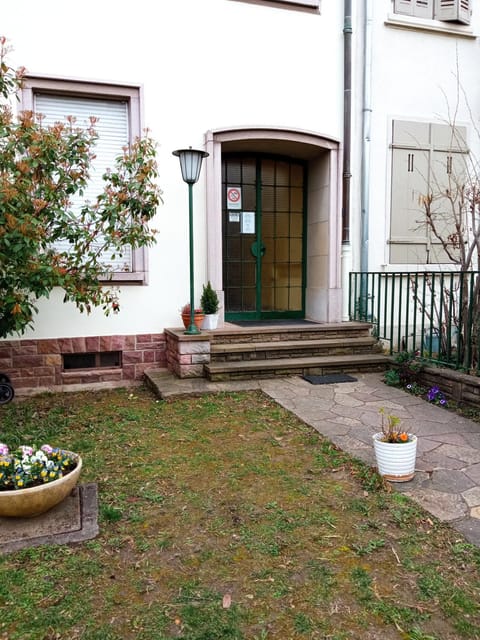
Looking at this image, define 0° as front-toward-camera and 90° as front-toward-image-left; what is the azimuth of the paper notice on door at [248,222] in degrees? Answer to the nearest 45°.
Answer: approximately 0°

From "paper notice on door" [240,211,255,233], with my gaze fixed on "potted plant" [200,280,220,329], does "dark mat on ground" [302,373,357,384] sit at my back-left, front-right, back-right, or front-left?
front-left

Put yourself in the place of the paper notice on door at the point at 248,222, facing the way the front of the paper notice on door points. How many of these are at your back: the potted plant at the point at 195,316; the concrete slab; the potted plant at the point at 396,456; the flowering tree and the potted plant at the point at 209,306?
0

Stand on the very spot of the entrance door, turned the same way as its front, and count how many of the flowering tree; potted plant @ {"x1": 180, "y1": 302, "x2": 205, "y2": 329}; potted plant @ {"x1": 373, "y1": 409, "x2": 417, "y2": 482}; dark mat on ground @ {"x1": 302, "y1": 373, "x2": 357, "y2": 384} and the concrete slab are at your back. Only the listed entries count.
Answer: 0

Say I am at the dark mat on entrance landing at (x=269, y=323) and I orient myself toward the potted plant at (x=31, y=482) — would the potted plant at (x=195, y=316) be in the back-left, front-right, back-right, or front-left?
front-right

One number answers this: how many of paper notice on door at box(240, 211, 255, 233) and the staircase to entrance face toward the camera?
2

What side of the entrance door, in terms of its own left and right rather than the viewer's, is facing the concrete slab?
front

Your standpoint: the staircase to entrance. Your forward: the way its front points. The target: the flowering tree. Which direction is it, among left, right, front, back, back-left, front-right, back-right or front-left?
front-right

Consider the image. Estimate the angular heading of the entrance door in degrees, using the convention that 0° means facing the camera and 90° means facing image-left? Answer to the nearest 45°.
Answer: approximately 0°

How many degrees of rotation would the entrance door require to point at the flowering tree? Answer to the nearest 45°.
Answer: approximately 45° to its right

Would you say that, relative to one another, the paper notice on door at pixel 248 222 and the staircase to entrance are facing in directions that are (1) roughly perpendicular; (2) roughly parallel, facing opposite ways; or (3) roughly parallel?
roughly parallel

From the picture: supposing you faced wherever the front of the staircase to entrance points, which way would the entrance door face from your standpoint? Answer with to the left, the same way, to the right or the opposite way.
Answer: the same way

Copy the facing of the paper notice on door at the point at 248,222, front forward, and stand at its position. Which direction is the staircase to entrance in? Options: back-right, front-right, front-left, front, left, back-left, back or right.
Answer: front

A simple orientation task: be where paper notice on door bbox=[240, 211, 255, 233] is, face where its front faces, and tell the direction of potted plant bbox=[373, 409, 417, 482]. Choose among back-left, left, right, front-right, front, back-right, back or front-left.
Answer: front

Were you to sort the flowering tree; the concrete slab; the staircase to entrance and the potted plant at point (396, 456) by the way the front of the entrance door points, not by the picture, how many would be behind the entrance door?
0

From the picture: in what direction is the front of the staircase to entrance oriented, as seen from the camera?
facing the viewer

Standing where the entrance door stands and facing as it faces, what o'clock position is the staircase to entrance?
The staircase to entrance is roughly at 12 o'clock from the entrance door.
